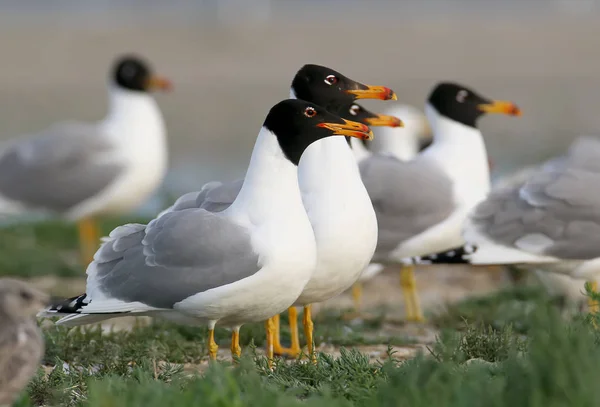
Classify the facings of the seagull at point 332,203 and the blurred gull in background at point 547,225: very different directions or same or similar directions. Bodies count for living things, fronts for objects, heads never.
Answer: same or similar directions

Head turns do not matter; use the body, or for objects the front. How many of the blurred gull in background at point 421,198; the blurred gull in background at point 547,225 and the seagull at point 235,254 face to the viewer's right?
3

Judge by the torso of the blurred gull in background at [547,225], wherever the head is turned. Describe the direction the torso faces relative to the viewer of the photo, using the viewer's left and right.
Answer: facing to the right of the viewer

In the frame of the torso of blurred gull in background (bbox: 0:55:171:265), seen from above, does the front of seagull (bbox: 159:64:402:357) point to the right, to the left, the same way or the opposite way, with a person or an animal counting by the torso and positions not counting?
the same way

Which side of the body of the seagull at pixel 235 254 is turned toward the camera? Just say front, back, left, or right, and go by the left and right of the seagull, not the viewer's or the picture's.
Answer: right

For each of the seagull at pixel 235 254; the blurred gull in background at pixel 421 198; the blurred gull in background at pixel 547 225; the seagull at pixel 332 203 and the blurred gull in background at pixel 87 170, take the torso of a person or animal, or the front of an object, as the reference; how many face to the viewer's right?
5

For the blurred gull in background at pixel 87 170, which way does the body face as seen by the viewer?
to the viewer's right

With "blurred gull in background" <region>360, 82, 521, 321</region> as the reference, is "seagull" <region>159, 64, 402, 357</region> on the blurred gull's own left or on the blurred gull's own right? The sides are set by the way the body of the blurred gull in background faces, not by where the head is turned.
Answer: on the blurred gull's own right

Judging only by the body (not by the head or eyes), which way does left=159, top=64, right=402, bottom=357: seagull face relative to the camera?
to the viewer's right

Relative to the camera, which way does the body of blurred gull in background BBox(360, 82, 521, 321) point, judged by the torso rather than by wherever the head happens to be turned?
to the viewer's right

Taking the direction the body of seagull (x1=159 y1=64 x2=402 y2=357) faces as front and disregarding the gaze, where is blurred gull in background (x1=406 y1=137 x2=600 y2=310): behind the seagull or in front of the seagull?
in front
